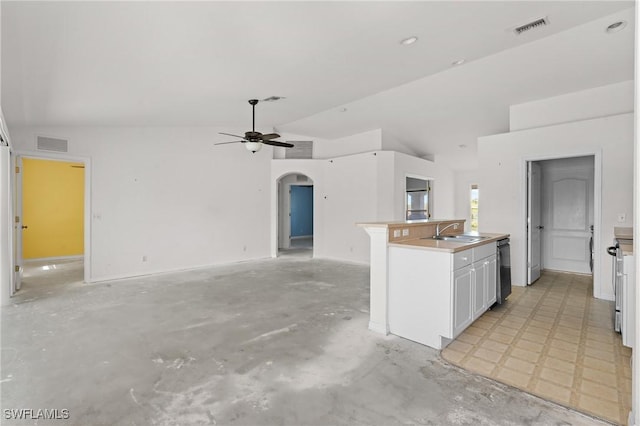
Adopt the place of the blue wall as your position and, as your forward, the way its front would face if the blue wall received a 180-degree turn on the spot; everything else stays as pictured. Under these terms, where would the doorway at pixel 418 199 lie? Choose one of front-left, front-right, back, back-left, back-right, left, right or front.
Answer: back-right

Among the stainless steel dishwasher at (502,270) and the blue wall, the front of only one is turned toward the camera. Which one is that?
the blue wall

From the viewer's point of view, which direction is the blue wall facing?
toward the camera

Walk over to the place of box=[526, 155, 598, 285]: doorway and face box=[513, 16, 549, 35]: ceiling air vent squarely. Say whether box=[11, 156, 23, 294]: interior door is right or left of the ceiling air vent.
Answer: right

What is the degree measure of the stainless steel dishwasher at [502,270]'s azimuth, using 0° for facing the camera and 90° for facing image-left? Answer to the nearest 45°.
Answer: approximately 270°

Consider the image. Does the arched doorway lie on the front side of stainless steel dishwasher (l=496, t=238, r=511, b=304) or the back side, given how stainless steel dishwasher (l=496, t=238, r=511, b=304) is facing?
on the back side

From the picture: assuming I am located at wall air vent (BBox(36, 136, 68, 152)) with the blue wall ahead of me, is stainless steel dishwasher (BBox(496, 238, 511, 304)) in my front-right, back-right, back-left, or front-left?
front-right

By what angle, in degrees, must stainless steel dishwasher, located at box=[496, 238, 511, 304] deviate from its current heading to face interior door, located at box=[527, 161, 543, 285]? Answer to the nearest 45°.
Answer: approximately 90° to its left

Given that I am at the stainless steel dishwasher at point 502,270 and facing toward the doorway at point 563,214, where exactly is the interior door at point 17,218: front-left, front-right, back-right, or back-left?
back-left

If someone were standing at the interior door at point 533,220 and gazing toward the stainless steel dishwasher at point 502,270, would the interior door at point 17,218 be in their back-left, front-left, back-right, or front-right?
front-right

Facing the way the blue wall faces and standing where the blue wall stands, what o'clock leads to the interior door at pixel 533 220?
The interior door is roughly at 11 o'clock from the blue wall.

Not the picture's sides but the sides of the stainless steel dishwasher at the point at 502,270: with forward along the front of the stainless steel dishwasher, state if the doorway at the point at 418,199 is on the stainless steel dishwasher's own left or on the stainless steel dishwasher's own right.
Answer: on the stainless steel dishwasher's own left
